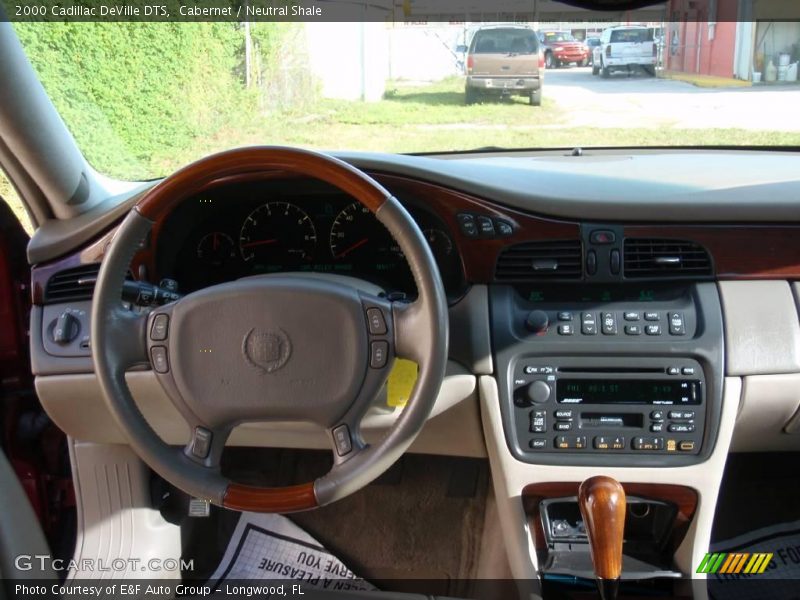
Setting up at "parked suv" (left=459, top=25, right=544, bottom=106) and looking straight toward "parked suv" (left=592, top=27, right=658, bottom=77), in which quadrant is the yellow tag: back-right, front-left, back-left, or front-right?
back-right

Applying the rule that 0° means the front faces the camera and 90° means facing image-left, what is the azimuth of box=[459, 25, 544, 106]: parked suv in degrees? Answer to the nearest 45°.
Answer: approximately 180°

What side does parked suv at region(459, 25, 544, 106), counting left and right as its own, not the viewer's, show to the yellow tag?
back
